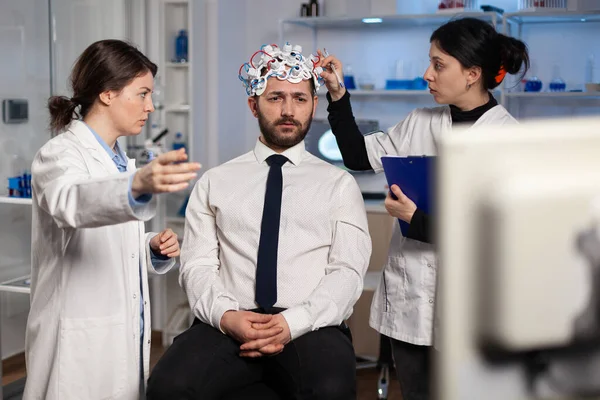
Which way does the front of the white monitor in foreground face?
away from the camera

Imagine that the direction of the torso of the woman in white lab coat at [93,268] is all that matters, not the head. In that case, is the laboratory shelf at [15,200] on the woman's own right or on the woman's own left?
on the woman's own left

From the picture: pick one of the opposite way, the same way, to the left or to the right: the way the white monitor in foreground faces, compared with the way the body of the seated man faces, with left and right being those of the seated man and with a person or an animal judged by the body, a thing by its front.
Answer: the opposite way

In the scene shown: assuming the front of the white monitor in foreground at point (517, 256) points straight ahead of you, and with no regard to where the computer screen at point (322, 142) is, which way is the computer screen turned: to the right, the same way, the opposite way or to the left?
the opposite way

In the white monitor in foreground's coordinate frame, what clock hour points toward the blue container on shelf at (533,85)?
The blue container on shelf is roughly at 12 o'clock from the white monitor in foreground.

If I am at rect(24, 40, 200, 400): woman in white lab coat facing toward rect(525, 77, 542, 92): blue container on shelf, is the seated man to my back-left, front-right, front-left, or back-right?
front-right

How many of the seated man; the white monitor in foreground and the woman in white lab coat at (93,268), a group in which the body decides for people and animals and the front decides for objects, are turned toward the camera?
1

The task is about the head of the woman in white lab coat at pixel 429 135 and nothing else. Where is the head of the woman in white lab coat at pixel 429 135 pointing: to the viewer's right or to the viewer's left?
to the viewer's left

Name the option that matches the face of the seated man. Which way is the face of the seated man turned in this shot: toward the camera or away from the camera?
toward the camera

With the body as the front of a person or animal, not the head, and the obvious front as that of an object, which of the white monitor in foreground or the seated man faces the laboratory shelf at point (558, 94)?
the white monitor in foreground

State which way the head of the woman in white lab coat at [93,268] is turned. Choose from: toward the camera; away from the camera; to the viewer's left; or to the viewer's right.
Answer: to the viewer's right

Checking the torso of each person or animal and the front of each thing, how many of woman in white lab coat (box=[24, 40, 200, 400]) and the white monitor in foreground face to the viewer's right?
1

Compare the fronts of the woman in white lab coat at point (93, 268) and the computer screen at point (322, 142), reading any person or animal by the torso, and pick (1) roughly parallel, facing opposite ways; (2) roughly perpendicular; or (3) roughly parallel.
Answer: roughly perpendicular

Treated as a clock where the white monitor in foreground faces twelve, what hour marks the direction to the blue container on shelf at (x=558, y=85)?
The blue container on shelf is roughly at 12 o'clock from the white monitor in foreground.

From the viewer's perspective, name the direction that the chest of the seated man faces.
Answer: toward the camera

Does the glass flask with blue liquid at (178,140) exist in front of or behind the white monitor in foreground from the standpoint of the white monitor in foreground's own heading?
in front

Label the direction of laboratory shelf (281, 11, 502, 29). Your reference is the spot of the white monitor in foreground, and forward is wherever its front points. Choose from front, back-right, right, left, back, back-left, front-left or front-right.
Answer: front
